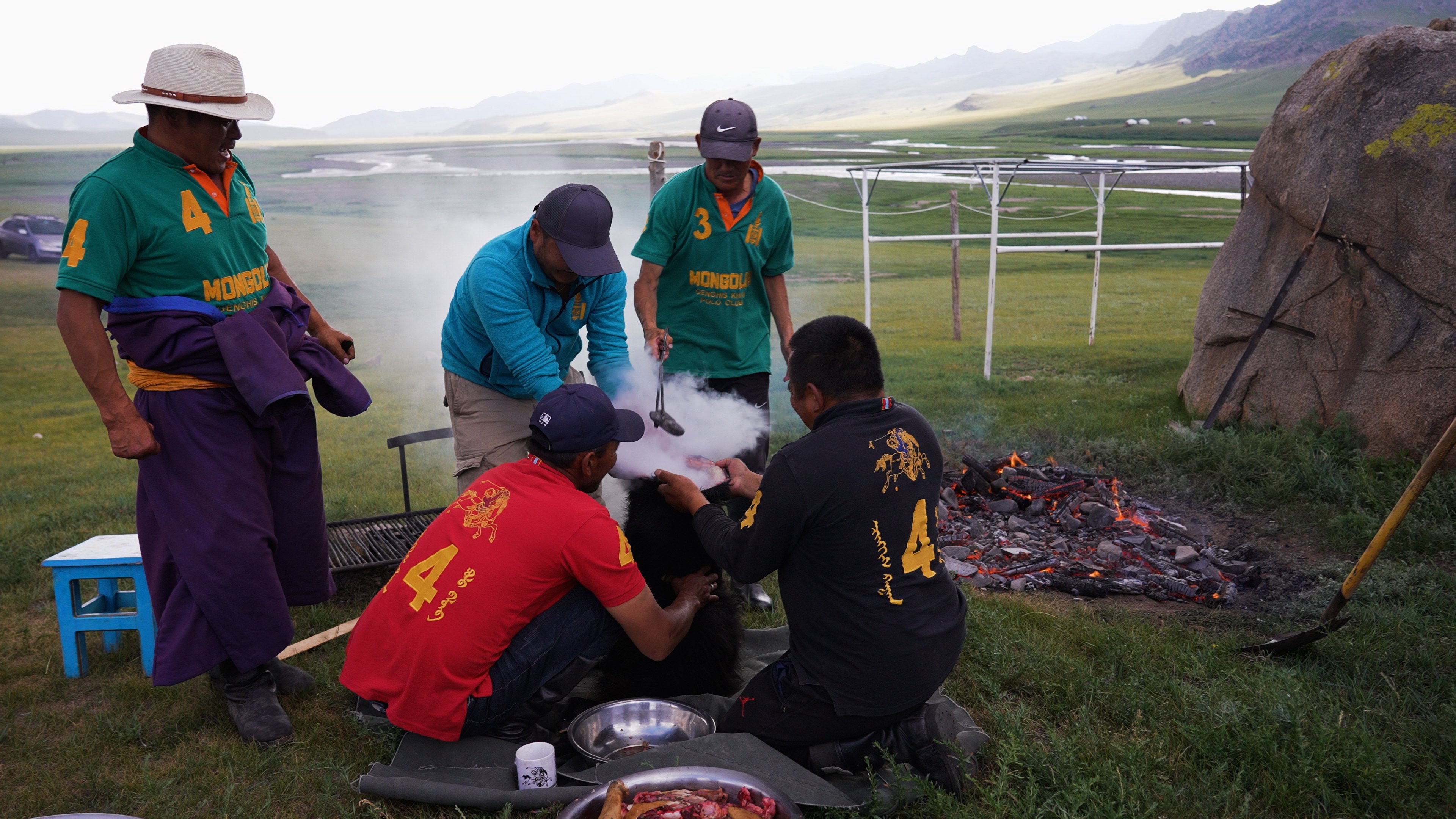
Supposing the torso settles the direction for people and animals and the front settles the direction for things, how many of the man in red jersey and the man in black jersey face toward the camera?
0

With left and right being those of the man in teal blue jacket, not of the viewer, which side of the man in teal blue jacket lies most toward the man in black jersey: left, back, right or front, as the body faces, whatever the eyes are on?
front

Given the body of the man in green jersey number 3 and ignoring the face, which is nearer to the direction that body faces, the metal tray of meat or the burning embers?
the metal tray of meat

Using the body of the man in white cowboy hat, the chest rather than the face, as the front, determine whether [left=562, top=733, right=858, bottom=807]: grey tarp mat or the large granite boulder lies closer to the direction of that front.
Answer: the grey tarp mat

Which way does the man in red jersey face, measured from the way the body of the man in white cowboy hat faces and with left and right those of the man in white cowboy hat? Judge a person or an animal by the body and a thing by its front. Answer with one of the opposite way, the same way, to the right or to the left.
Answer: to the left

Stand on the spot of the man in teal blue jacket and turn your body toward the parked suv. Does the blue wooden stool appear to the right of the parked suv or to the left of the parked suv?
left

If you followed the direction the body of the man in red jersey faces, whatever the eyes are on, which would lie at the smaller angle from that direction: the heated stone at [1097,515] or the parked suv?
the heated stone

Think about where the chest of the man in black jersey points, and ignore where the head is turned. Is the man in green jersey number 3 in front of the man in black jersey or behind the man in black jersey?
in front

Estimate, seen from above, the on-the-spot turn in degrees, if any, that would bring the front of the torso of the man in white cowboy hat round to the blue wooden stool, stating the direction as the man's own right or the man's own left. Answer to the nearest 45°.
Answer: approximately 180°

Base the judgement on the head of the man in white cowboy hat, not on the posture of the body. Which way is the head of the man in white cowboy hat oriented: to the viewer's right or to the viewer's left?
to the viewer's right

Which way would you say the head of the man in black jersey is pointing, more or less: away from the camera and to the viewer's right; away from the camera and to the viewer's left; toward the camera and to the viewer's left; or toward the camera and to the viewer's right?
away from the camera and to the viewer's left

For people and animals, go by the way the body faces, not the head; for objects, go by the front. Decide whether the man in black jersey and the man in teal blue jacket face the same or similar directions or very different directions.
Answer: very different directions

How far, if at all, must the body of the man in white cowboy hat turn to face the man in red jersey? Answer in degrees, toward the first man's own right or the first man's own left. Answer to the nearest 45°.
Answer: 0° — they already face them
